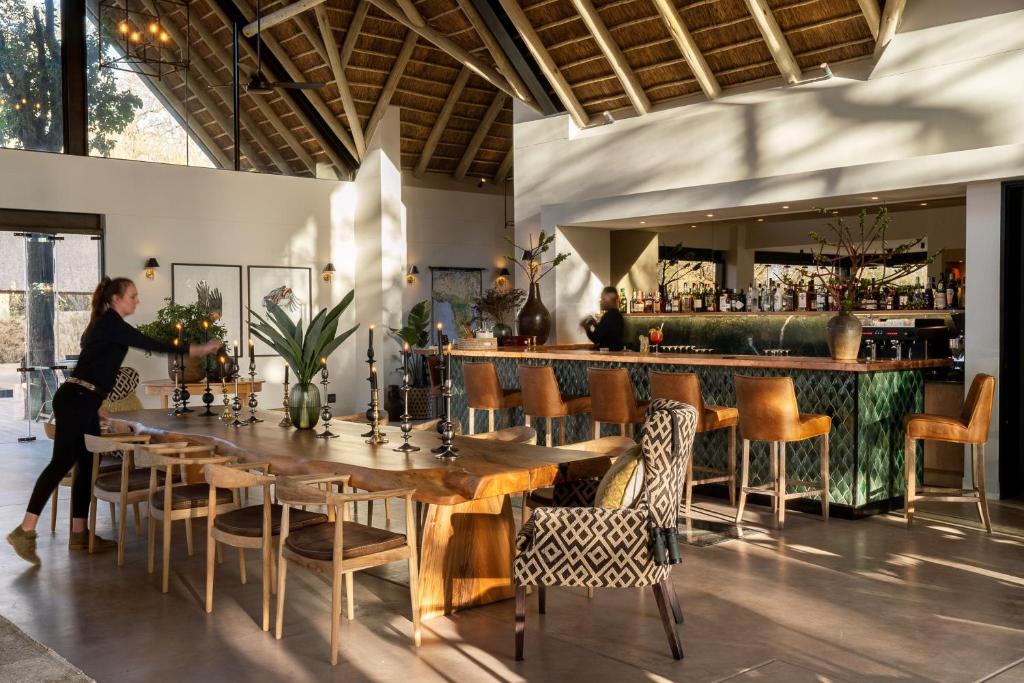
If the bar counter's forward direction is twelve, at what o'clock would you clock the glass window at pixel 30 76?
The glass window is roughly at 2 o'clock from the bar counter.

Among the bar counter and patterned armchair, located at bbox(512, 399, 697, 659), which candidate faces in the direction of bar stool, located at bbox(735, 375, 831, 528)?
the bar counter

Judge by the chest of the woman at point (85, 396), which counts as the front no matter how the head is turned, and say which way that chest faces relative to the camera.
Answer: to the viewer's right

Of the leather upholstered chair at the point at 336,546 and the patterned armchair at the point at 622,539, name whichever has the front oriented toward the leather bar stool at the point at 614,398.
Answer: the leather upholstered chair

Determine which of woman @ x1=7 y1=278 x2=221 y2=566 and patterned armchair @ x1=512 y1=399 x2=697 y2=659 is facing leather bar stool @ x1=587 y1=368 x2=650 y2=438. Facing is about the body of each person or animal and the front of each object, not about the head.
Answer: the woman

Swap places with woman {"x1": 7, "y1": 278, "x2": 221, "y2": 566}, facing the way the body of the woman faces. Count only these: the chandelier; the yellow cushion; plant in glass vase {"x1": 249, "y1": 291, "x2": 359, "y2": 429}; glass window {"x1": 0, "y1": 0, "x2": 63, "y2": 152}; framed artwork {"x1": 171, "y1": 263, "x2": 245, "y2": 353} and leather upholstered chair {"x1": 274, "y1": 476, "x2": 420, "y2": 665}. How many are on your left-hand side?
3

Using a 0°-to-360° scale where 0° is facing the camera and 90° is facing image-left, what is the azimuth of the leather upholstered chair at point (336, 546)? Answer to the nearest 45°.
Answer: approximately 225°

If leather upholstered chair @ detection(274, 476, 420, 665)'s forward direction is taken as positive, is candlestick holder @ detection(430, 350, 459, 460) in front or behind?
in front

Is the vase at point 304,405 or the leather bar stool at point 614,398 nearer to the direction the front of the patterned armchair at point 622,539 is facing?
the vase

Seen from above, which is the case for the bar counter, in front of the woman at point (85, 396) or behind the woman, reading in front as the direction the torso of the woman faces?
in front

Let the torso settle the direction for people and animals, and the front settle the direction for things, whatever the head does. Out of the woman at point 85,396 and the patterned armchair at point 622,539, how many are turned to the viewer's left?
1

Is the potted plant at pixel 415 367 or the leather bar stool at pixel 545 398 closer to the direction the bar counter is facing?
the leather bar stool

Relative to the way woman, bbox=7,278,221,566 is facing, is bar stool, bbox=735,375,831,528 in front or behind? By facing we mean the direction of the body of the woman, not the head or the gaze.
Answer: in front

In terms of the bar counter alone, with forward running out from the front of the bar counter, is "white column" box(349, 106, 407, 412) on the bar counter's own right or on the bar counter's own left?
on the bar counter's own right

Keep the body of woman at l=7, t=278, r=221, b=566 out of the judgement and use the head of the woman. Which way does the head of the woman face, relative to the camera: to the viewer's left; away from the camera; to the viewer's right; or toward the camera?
to the viewer's right

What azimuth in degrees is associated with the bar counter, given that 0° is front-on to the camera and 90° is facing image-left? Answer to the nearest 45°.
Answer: approximately 45°

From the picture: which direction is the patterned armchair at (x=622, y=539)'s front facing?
to the viewer's left
